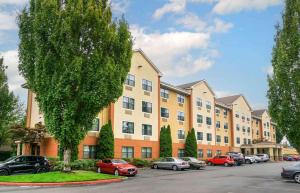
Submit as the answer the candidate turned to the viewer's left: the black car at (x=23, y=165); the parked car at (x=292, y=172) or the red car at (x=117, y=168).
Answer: the black car

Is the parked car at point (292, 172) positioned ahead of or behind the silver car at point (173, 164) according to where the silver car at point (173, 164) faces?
behind

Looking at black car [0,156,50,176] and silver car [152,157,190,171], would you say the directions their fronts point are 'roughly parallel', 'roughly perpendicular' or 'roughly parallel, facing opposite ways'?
roughly perpendicular

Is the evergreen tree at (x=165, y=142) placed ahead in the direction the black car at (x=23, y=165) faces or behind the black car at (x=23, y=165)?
behind

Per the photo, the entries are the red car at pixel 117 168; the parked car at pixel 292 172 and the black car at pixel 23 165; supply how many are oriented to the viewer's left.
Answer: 1

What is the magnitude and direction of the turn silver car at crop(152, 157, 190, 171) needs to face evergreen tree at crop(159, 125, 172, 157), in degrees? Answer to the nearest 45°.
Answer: approximately 45° to its right

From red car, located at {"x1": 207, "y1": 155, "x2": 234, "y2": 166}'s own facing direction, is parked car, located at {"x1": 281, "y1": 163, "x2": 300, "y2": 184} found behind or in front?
behind
